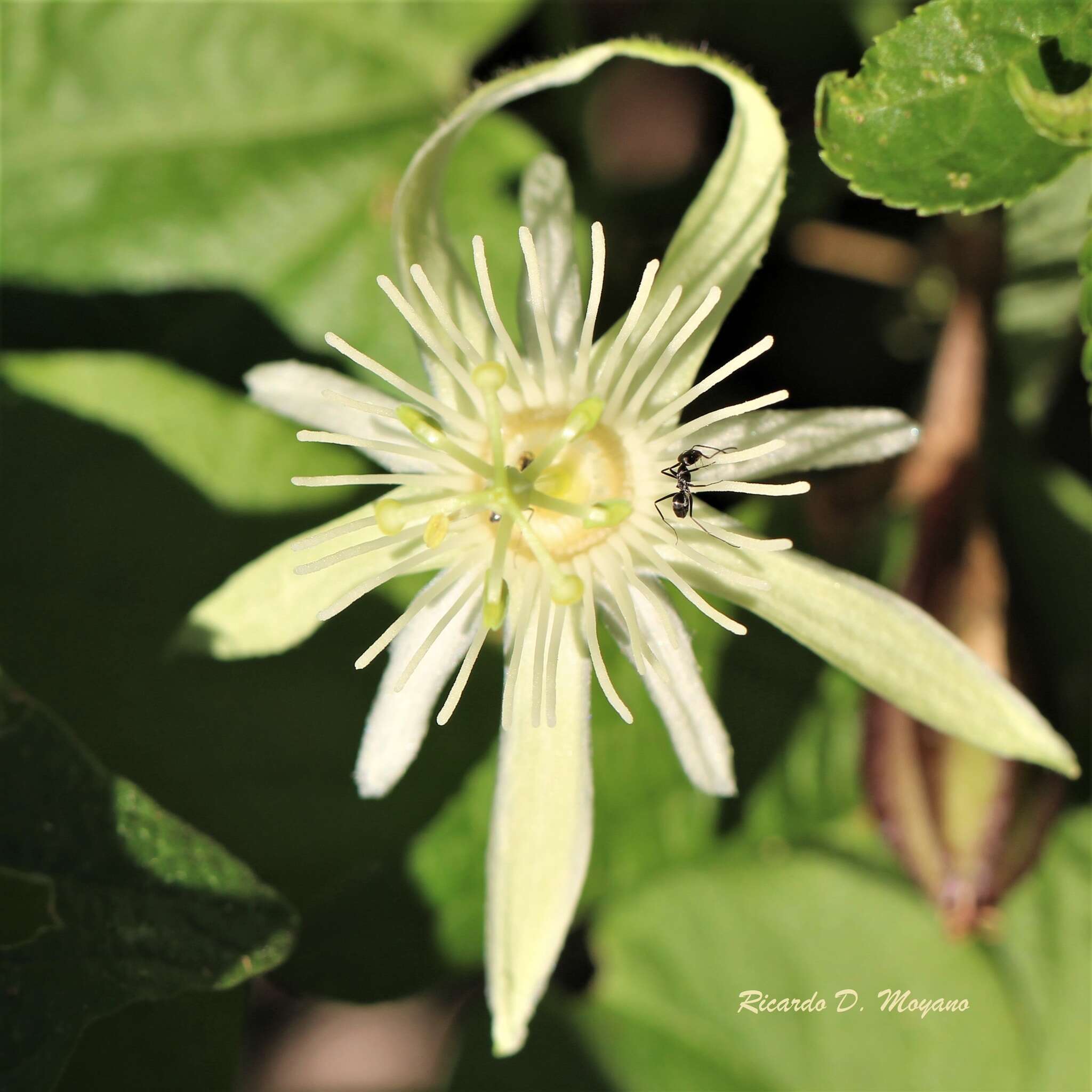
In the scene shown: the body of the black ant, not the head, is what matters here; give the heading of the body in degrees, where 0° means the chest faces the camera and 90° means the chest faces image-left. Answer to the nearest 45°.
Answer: approximately 180°

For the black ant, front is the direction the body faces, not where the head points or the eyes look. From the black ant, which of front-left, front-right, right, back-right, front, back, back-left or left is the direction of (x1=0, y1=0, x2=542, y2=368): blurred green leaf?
front-left
